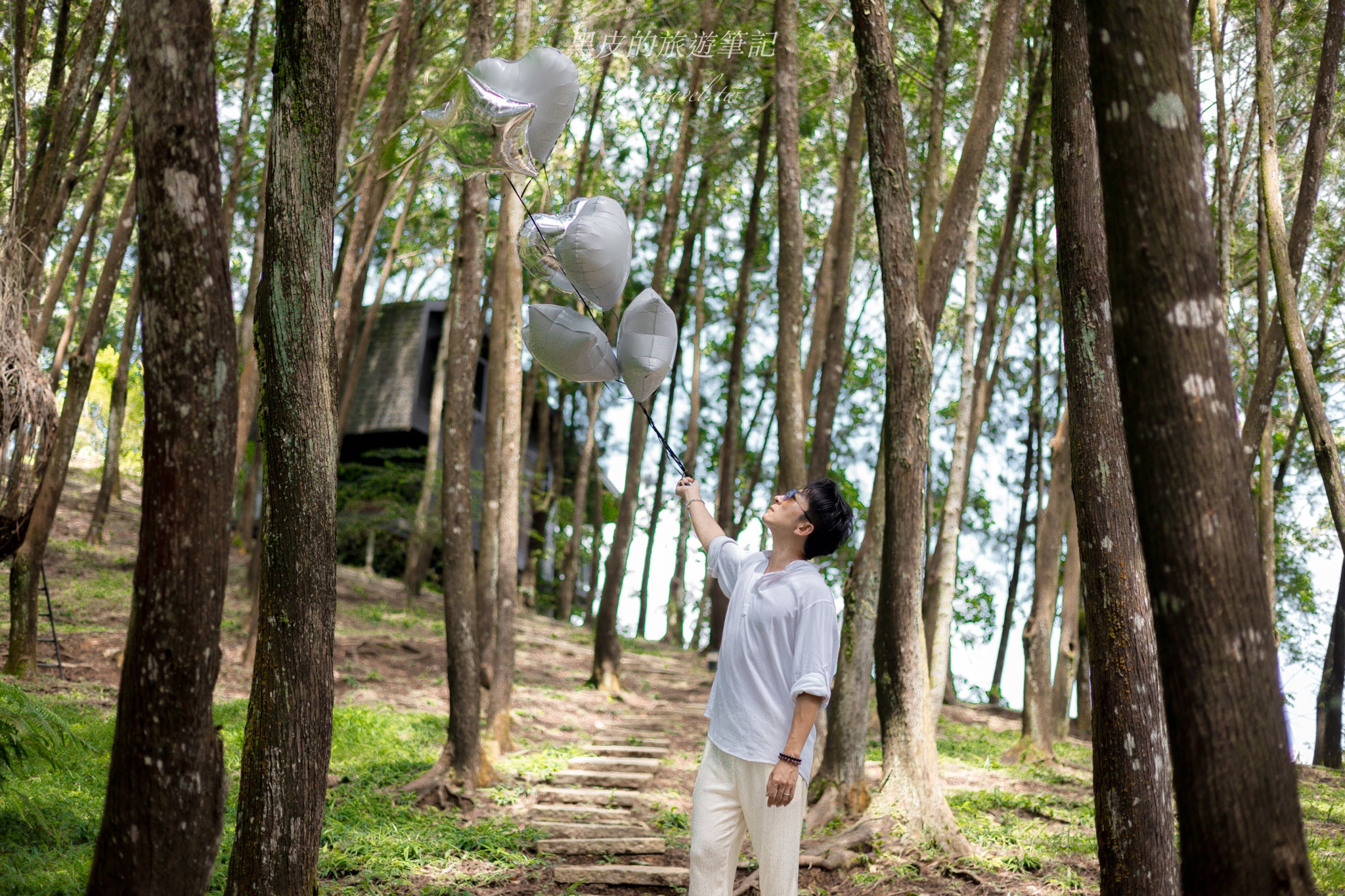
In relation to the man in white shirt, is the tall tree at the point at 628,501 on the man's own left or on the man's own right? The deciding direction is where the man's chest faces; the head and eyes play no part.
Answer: on the man's own right

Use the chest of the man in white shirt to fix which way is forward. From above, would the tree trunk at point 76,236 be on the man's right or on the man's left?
on the man's right

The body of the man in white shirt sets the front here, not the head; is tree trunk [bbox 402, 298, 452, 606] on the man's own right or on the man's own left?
on the man's own right

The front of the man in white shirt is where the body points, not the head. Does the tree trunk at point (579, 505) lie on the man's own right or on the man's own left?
on the man's own right

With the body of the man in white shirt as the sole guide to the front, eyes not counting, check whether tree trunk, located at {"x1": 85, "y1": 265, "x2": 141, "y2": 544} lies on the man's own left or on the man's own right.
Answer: on the man's own right

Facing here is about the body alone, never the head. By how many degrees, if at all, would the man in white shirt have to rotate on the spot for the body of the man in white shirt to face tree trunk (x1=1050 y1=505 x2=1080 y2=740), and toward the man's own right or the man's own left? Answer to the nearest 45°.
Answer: approximately 135° to the man's own right

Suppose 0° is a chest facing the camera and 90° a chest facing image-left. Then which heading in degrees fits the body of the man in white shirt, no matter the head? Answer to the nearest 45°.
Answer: approximately 45°

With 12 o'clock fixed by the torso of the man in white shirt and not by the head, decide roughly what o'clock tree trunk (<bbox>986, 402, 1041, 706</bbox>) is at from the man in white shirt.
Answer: The tree trunk is roughly at 5 o'clock from the man in white shirt.
